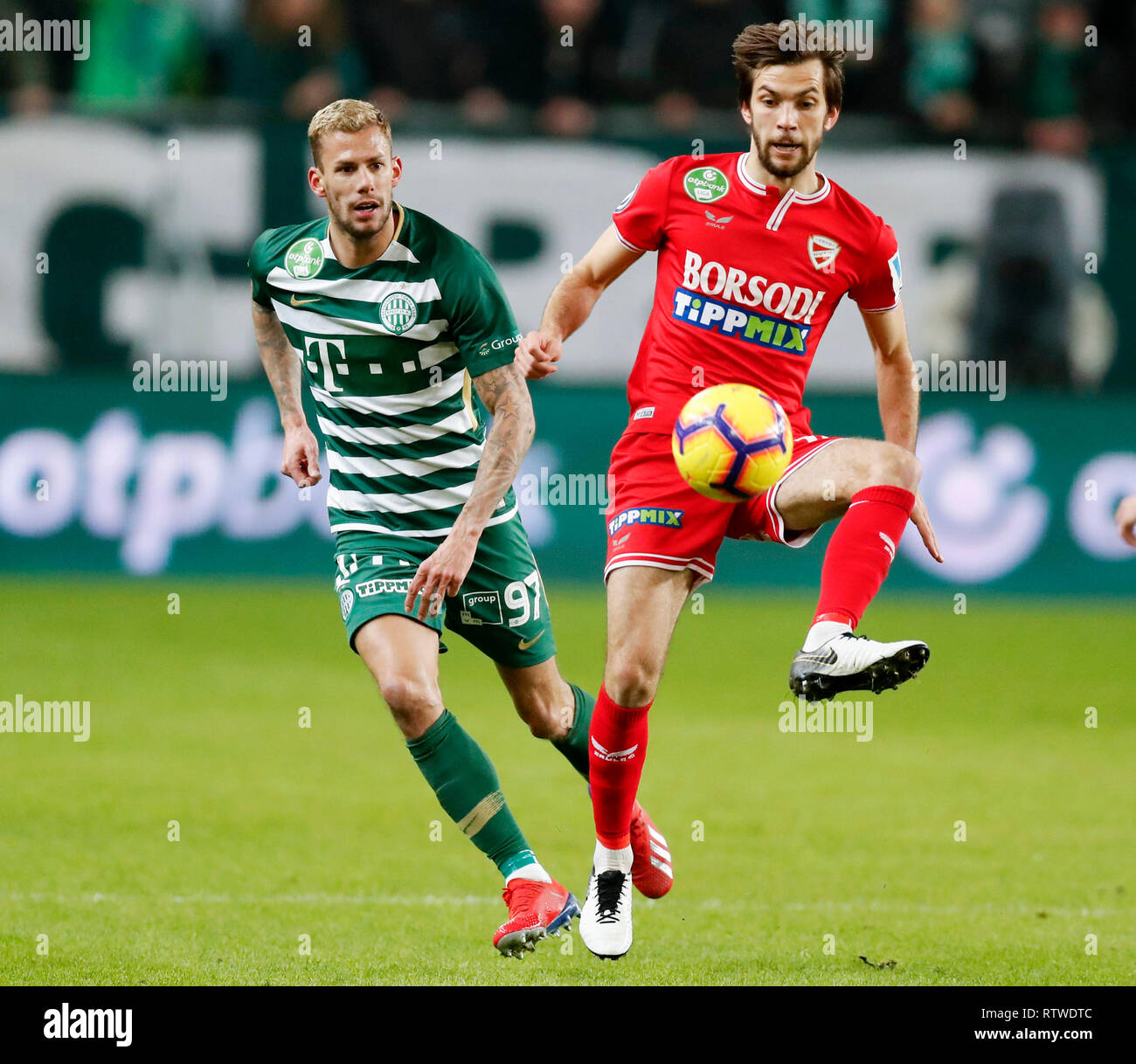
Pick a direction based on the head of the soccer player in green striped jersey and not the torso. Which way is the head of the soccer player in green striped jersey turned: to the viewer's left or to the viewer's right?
to the viewer's right

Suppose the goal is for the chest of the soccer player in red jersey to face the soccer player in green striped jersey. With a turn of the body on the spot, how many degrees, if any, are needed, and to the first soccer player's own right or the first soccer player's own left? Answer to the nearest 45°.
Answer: approximately 90° to the first soccer player's own right

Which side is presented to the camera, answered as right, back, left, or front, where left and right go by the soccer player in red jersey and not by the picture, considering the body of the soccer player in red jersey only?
front
